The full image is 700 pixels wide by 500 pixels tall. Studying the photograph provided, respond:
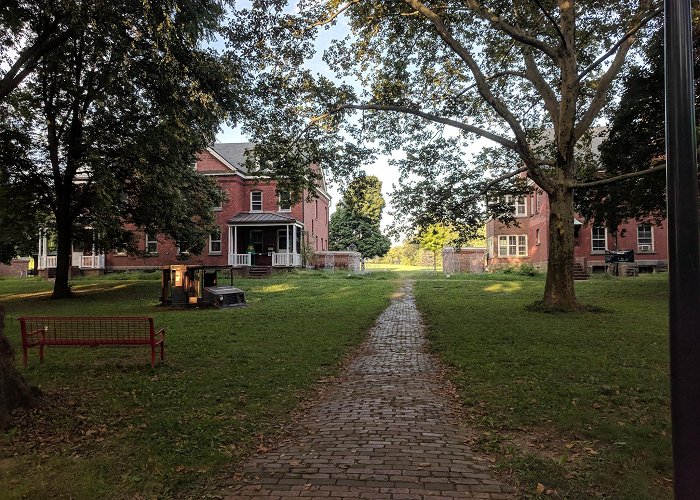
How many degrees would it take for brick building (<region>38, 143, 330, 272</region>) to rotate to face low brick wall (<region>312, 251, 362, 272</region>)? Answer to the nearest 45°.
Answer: approximately 90° to its left

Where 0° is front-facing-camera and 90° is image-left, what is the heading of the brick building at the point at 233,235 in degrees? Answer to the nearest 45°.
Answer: approximately 0°

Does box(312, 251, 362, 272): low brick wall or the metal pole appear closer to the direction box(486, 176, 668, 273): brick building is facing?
the metal pole

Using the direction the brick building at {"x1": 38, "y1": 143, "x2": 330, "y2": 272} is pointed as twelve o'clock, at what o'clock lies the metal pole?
The metal pole is roughly at 12 o'clock from the brick building.

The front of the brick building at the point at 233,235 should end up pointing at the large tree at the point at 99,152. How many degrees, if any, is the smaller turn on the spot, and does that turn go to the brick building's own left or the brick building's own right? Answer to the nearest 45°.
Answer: approximately 45° to the brick building's own right

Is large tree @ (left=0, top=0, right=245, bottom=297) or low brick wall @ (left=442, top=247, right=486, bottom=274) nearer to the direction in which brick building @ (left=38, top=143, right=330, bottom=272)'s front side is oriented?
the large tree

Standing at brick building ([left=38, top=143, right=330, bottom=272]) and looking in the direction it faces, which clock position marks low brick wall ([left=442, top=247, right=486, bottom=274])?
The low brick wall is roughly at 9 o'clock from the brick building.

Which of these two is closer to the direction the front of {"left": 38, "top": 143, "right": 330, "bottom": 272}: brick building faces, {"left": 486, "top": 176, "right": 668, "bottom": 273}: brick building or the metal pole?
the metal pole

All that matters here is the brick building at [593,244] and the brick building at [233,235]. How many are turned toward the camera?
2

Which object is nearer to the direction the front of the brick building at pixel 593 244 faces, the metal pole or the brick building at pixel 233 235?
the metal pole

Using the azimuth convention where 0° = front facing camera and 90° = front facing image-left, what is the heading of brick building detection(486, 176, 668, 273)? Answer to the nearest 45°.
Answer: approximately 0°
